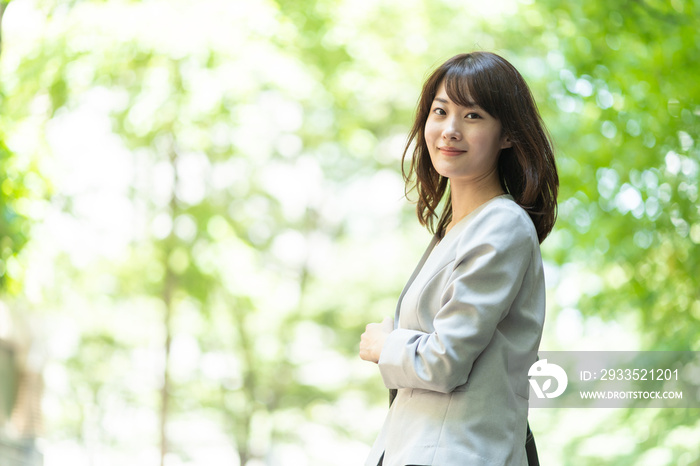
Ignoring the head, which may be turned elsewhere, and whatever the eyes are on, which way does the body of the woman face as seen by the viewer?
to the viewer's left
